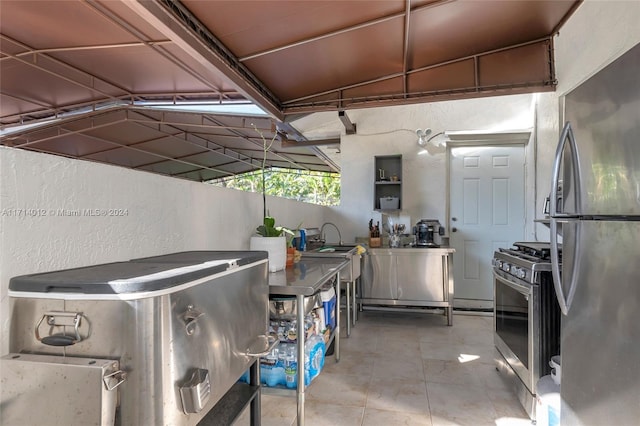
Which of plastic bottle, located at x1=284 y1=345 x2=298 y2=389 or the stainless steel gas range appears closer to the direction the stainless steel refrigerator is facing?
the plastic bottle

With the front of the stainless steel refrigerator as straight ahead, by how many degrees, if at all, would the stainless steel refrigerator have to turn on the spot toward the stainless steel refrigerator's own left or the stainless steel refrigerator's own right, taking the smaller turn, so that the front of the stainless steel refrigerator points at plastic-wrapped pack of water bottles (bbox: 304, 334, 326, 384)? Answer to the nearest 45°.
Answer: approximately 45° to the stainless steel refrigerator's own right

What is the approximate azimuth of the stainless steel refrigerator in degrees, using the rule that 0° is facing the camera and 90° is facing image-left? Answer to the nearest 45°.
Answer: approximately 45°

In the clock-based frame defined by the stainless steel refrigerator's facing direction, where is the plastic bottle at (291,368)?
The plastic bottle is roughly at 1 o'clock from the stainless steel refrigerator.

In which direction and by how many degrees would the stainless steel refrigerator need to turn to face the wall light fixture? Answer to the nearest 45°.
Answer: approximately 90° to its right

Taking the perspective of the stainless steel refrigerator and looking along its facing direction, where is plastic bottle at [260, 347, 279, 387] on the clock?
The plastic bottle is roughly at 1 o'clock from the stainless steel refrigerator.

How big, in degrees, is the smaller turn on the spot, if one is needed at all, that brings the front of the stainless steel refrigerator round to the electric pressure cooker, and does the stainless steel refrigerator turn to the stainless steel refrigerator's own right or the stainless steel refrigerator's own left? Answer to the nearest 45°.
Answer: approximately 90° to the stainless steel refrigerator's own right

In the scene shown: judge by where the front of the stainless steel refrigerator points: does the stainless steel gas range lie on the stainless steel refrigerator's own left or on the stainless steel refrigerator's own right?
on the stainless steel refrigerator's own right

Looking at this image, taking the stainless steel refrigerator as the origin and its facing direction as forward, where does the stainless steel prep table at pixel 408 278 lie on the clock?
The stainless steel prep table is roughly at 3 o'clock from the stainless steel refrigerator.

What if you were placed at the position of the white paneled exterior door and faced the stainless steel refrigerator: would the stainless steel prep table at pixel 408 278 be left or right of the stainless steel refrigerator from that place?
right

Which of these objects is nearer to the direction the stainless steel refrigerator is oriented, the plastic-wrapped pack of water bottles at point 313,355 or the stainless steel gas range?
the plastic-wrapped pack of water bottles
